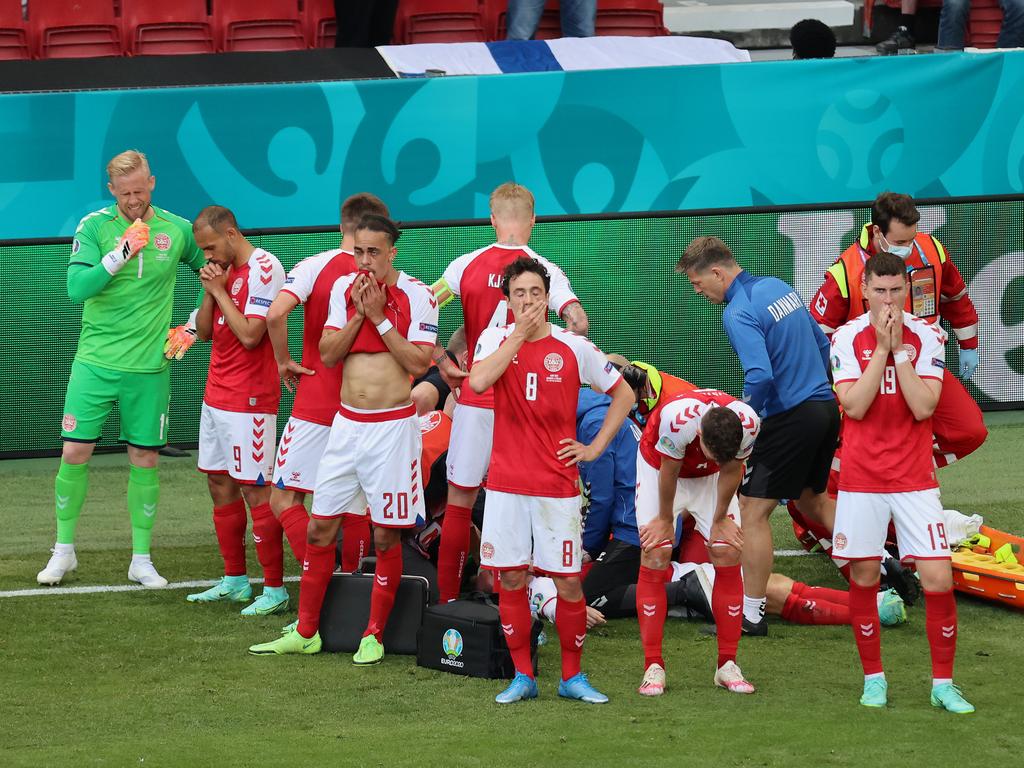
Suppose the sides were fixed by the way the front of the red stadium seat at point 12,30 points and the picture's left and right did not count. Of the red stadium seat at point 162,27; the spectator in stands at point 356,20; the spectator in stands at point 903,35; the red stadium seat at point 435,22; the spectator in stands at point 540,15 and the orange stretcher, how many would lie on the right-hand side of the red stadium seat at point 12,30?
0

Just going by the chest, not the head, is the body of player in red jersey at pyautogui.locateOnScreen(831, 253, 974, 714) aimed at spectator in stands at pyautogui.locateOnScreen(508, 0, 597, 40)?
no

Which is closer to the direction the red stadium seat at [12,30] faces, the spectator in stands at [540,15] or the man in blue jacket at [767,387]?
the man in blue jacket

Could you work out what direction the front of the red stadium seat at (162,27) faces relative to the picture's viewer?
facing the viewer

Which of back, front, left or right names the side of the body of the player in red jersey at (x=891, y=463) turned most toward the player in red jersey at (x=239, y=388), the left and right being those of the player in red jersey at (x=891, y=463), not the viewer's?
right

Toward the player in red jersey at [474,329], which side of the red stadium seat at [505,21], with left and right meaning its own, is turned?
front

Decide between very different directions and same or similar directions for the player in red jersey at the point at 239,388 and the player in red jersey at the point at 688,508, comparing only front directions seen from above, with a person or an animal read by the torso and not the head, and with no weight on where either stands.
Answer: same or similar directions

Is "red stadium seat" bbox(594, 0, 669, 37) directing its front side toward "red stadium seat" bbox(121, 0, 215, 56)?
no

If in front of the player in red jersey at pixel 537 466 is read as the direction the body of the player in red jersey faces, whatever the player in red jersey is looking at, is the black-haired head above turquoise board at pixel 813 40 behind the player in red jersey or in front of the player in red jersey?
behind

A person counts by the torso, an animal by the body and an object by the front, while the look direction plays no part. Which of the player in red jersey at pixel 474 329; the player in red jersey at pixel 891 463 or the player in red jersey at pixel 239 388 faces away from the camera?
the player in red jersey at pixel 474 329

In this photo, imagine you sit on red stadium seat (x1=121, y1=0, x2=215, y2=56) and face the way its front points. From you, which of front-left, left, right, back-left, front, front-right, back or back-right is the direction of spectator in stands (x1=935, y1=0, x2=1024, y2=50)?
left

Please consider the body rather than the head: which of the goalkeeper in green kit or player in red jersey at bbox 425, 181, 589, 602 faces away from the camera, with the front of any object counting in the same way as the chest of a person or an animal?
the player in red jersey

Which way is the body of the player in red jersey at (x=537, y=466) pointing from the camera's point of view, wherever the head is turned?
toward the camera

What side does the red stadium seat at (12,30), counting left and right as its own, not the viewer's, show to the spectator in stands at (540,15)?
left

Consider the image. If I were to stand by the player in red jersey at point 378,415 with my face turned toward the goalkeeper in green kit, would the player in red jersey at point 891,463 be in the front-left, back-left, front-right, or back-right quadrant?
back-right

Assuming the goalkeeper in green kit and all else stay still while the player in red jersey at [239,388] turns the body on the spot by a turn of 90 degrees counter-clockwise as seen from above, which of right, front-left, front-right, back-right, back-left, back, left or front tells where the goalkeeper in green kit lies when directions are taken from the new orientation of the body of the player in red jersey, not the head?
back

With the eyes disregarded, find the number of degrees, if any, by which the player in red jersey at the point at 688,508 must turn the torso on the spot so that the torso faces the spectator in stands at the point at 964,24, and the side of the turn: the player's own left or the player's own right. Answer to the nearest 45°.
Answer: approximately 180°

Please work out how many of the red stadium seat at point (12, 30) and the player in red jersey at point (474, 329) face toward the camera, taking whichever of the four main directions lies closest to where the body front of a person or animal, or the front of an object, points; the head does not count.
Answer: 1

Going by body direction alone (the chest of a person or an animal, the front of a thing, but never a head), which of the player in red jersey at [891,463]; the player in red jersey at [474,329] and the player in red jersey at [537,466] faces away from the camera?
the player in red jersey at [474,329]

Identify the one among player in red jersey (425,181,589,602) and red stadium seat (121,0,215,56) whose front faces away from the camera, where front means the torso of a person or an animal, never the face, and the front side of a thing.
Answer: the player in red jersey

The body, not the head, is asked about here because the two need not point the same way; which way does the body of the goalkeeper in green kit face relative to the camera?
toward the camera
